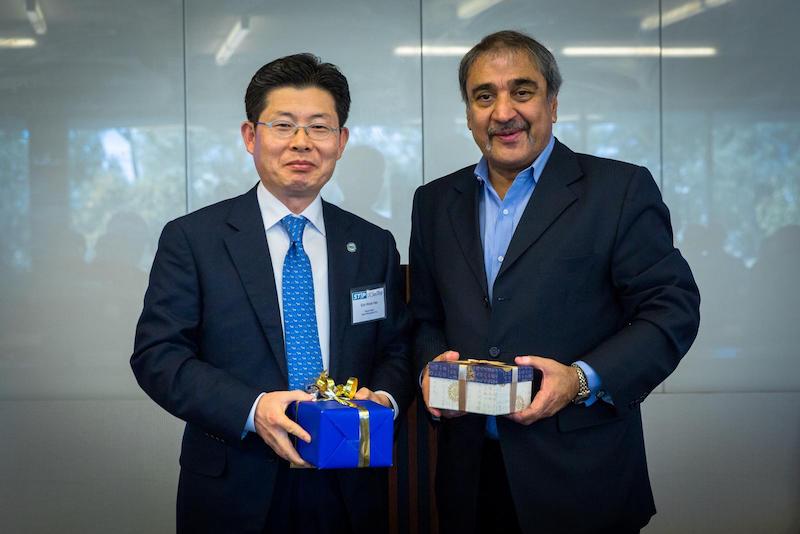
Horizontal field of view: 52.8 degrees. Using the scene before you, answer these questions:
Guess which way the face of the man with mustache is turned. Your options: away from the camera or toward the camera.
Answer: toward the camera

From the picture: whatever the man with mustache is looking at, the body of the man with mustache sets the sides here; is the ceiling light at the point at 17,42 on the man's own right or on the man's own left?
on the man's own right

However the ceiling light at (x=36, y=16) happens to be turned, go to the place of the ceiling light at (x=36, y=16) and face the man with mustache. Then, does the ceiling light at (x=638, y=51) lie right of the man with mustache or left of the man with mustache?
left

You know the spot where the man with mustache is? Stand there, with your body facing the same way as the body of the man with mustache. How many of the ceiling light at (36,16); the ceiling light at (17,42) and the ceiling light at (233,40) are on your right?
3

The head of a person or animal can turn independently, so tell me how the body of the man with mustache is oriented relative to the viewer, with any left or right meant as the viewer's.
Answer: facing the viewer and to the left of the viewer

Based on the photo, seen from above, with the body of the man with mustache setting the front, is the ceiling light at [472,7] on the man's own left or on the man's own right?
on the man's own right

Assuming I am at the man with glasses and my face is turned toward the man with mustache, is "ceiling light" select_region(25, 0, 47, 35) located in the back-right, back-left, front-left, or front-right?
back-left
